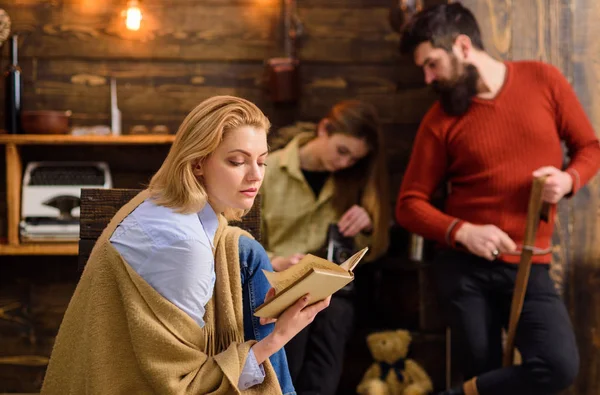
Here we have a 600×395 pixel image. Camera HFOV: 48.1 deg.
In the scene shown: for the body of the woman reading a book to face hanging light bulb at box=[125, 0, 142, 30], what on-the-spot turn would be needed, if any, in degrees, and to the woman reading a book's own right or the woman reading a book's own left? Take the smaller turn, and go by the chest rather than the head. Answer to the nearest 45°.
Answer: approximately 90° to the woman reading a book's own left

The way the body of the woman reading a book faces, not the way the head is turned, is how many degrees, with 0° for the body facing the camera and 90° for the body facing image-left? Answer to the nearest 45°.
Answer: approximately 270°

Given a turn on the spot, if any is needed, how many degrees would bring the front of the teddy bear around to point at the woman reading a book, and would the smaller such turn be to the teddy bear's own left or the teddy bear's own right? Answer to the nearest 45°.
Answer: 0° — it already faces them

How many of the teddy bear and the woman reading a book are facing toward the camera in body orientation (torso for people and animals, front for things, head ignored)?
1

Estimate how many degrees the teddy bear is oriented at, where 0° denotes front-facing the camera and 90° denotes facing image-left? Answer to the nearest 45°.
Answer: approximately 0°

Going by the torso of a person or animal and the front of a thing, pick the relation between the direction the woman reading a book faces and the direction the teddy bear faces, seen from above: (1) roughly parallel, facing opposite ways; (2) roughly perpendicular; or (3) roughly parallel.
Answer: roughly perpendicular

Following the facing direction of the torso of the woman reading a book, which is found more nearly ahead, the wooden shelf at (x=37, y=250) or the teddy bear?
the teddy bear

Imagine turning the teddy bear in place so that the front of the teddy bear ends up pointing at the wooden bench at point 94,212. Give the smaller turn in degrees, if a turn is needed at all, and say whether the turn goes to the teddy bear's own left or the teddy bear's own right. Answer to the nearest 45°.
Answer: approximately 45° to the teddy bear's own right

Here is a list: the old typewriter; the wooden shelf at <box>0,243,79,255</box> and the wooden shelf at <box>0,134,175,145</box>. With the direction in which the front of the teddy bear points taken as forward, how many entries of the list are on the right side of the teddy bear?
3

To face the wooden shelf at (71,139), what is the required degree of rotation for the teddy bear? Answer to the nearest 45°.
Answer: approximately 90° to its right

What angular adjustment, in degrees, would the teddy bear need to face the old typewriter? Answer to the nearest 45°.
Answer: approximately 90° to its right
